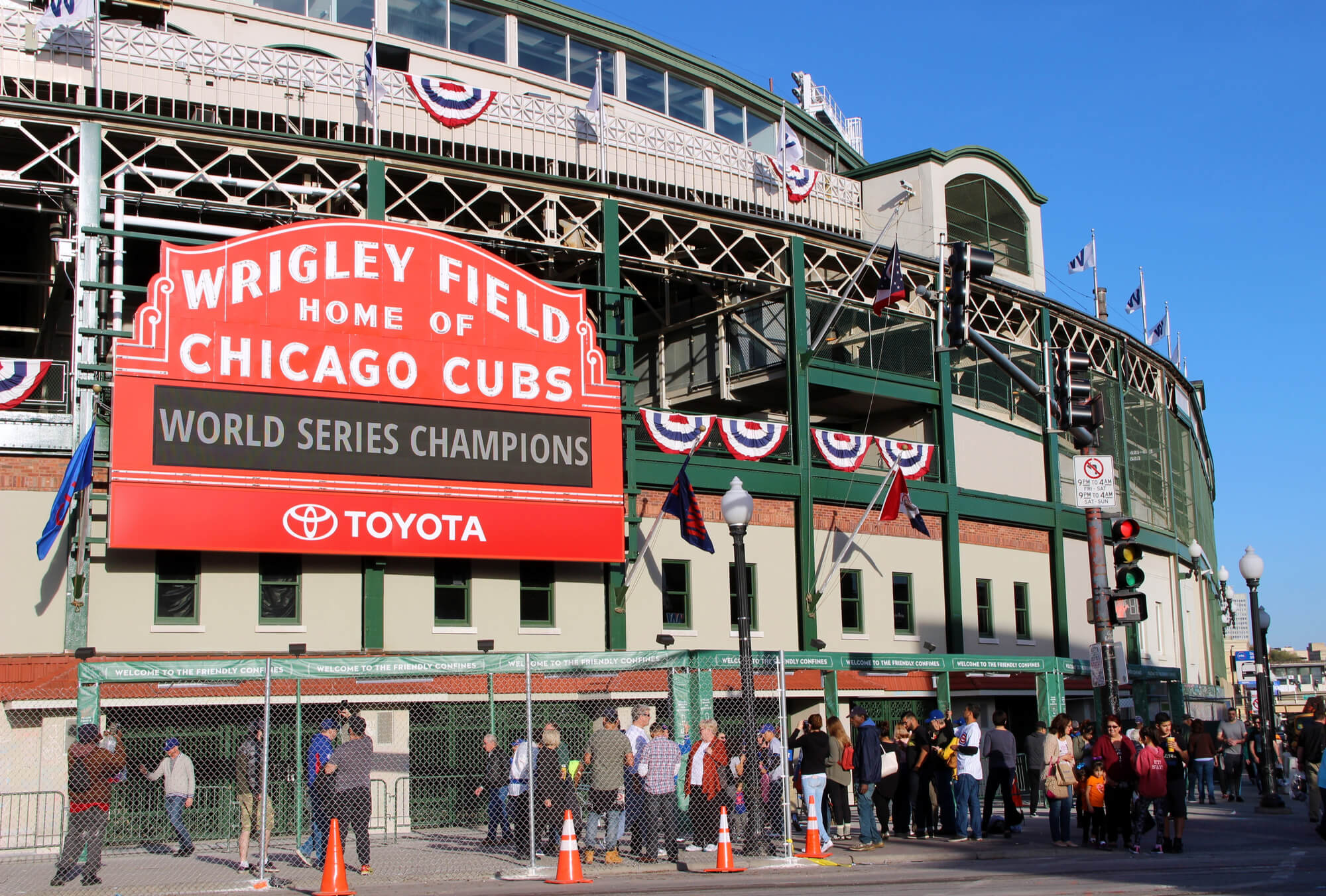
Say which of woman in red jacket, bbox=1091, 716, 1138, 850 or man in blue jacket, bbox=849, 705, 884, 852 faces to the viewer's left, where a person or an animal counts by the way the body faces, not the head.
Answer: the man in blue jacket

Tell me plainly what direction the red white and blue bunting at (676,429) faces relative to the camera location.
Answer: facing the viewer

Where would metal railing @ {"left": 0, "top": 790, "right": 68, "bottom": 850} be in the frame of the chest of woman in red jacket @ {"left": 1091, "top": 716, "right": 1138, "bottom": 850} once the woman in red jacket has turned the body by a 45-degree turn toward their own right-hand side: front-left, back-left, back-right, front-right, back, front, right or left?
front-right

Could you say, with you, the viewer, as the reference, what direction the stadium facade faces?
facing the viewer and to the right of the viewer

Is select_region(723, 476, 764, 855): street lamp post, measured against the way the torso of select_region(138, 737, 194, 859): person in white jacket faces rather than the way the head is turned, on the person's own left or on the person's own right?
on the person's own left

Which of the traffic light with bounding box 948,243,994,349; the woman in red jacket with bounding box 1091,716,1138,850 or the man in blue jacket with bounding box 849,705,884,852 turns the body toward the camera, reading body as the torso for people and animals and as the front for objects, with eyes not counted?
the woman in red jacket

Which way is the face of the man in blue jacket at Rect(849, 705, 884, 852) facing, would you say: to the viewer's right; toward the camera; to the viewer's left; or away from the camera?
to the viewer's left

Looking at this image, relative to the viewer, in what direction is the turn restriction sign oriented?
toward the camera

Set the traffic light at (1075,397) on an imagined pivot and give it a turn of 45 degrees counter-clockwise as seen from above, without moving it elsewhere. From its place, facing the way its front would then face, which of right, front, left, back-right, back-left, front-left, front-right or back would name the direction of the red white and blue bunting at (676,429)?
left

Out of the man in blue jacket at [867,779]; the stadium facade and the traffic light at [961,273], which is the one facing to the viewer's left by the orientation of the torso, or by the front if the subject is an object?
the man in blue jacket

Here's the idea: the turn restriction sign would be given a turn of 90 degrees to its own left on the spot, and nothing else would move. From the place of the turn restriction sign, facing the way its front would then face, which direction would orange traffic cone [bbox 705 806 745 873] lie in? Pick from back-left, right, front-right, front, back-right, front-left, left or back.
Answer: back-right

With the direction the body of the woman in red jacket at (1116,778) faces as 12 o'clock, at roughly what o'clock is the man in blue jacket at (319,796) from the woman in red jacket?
The man in blue jacket is roughly at 2 o'clock from the woman in red jacket.

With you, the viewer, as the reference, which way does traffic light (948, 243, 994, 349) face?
facing to the right of the viewer

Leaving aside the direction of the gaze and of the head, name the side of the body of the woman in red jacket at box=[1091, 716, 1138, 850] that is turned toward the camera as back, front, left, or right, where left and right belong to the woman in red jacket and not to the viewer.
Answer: front

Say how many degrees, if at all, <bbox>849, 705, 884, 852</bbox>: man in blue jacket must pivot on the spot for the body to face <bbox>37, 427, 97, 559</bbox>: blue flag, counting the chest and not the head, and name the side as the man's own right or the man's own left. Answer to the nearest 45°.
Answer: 0° — they already face it
